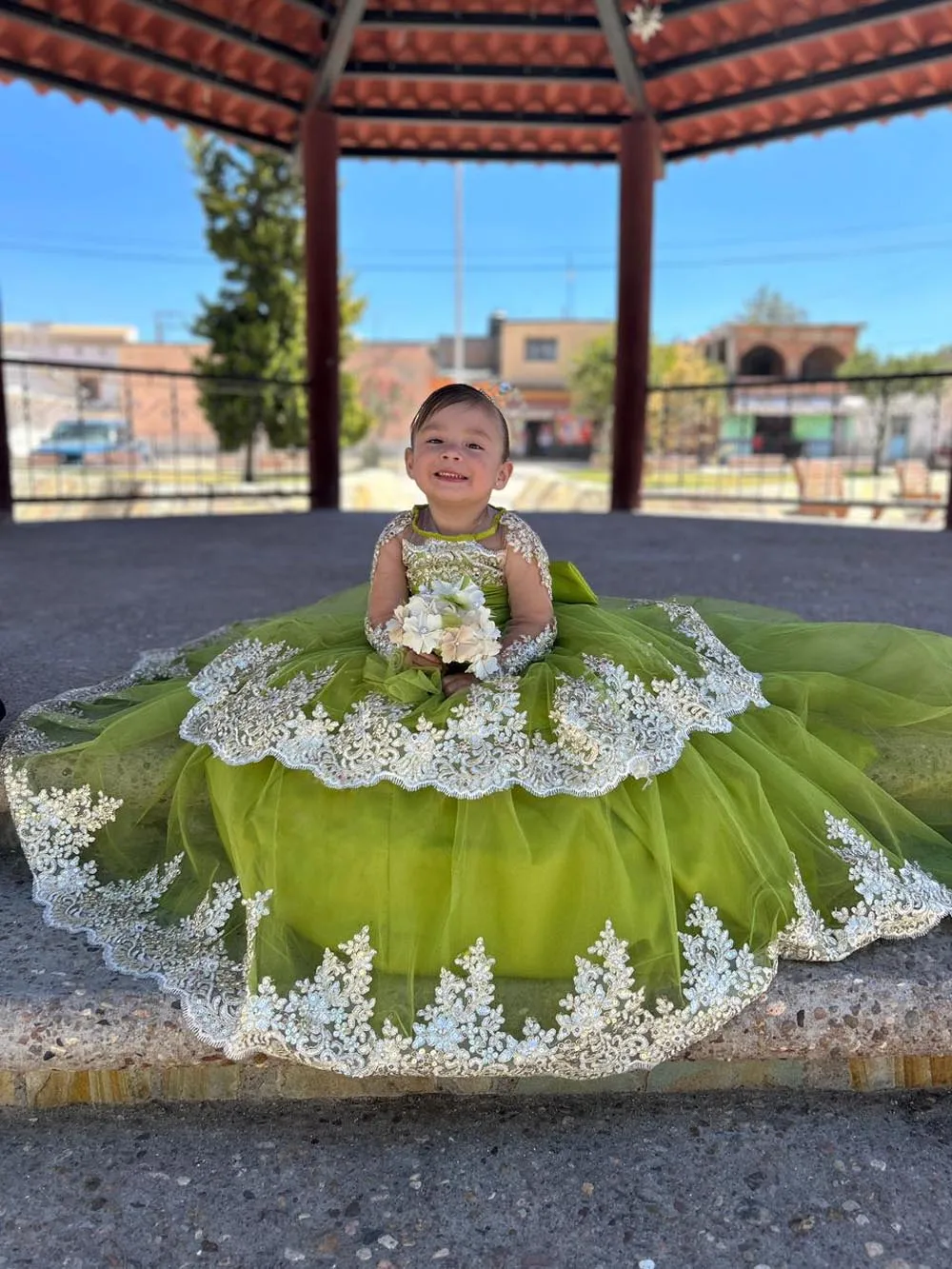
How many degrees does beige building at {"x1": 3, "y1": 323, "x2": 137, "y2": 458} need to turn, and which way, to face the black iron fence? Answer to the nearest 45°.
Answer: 0° — it already faces it

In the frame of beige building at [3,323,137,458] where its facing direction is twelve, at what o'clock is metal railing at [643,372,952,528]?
The metal railing is roughly at 11 o'clock from the beige building.

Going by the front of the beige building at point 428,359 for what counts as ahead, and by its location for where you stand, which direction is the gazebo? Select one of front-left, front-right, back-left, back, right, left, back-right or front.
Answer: front

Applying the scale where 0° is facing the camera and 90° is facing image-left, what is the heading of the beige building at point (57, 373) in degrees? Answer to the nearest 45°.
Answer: approximately 0°

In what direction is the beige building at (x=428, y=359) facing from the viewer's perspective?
toward the camera

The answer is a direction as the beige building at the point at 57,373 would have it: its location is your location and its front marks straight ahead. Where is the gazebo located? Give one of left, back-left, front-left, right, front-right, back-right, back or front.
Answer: front

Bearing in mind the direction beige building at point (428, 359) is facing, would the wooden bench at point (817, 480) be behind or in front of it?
in front

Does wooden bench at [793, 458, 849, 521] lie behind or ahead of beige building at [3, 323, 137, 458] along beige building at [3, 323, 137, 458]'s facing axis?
ahead
